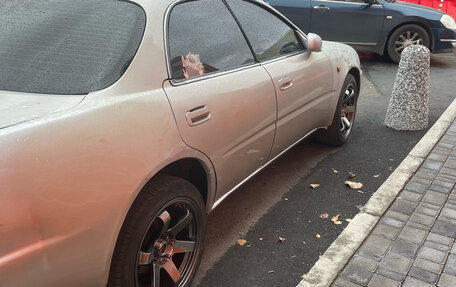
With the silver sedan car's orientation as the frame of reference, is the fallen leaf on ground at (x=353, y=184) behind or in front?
in front

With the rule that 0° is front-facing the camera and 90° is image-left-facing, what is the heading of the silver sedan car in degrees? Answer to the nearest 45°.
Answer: approximately 225°

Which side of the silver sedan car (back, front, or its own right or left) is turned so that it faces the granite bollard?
front

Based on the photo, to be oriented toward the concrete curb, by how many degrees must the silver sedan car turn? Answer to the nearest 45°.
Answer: approximately 45° to its right

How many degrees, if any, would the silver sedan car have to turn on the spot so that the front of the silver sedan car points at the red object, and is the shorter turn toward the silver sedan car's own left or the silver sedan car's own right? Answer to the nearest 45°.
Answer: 0° — it already faces it
